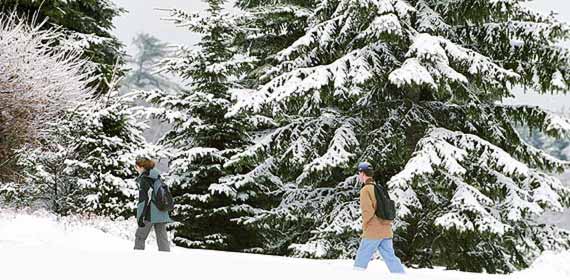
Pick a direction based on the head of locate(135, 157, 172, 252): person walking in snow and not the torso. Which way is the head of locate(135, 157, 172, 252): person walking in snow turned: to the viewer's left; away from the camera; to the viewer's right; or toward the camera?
to the viewer's left

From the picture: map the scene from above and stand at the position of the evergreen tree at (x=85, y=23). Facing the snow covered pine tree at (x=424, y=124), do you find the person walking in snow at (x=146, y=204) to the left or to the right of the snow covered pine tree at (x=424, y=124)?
right

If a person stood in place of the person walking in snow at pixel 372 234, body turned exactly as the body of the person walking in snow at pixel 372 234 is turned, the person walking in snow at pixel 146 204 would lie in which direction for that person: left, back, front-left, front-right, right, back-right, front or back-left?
front

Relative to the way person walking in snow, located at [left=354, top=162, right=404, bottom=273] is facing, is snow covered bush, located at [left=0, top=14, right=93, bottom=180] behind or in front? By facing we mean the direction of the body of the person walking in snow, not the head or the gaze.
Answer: in front

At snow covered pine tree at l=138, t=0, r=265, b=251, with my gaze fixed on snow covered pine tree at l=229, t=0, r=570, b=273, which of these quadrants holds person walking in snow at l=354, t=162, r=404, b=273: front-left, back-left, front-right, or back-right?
front-right

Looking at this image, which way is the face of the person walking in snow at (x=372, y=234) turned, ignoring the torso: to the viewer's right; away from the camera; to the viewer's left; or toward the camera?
to the viewer's left

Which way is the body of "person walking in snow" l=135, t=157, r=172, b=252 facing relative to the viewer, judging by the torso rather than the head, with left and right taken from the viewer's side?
facing to the left of the viewer

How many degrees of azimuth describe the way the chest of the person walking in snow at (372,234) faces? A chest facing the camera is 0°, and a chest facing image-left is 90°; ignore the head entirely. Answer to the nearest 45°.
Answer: approximately 90°

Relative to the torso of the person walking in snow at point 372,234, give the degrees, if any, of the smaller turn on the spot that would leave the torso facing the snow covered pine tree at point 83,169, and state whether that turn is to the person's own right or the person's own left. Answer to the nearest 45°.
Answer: approximately 45° to the person's own right

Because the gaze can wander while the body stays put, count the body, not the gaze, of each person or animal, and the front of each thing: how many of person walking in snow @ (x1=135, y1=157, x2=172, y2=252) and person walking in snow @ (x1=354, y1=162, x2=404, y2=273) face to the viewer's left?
2

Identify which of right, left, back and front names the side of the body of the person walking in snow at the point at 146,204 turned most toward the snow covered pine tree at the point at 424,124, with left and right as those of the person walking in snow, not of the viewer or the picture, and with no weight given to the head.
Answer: back

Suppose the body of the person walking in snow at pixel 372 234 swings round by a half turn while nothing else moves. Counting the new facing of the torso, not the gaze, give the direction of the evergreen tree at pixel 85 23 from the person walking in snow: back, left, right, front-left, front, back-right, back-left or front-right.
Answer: back-left
